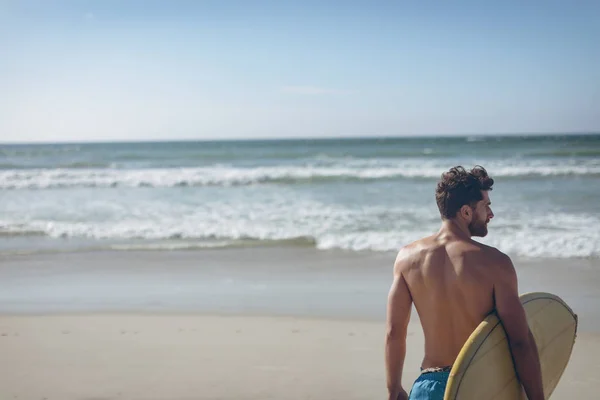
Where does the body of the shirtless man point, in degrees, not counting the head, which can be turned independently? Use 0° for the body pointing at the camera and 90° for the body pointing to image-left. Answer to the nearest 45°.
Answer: approximately 180°
